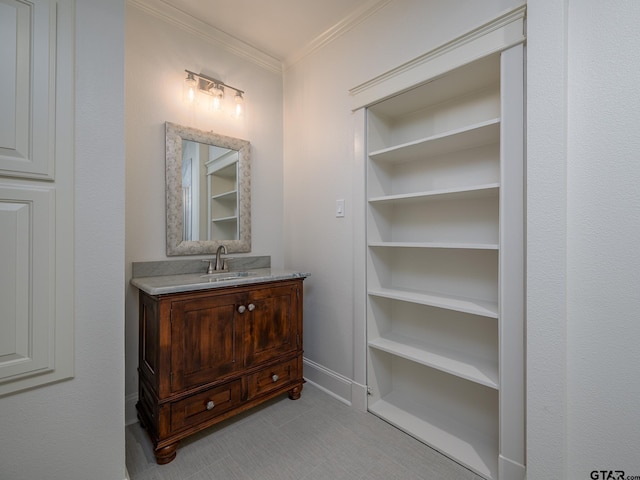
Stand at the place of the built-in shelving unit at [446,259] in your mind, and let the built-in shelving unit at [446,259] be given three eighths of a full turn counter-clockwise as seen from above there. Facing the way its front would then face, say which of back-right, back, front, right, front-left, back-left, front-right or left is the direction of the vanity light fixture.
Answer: back

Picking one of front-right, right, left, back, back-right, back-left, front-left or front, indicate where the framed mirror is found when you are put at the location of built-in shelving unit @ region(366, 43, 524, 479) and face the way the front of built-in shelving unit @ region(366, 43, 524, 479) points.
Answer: front-right

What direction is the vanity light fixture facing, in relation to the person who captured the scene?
facing the viewer and to the right of the viewer

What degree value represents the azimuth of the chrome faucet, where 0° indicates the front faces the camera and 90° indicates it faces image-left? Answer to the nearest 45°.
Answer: approximately 315°

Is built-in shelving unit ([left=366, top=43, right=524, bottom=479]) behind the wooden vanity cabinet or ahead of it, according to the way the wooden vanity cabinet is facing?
ahead

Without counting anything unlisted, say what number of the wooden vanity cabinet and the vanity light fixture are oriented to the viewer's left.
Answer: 0
